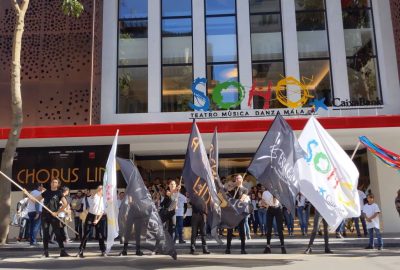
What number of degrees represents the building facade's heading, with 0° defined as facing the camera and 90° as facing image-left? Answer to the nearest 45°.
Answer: approximately 0°

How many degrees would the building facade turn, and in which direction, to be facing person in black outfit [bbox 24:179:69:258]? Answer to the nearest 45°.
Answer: approximately 45° to its right

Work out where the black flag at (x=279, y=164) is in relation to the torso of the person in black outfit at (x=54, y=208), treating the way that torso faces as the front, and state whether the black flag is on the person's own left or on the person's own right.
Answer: on the person's own left

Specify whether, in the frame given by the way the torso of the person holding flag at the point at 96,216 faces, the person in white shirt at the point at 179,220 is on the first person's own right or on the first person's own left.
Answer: on the first person's own left

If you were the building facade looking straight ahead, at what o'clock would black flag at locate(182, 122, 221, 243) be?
The black flag is roughly at 12 o'clock from the building facade.
